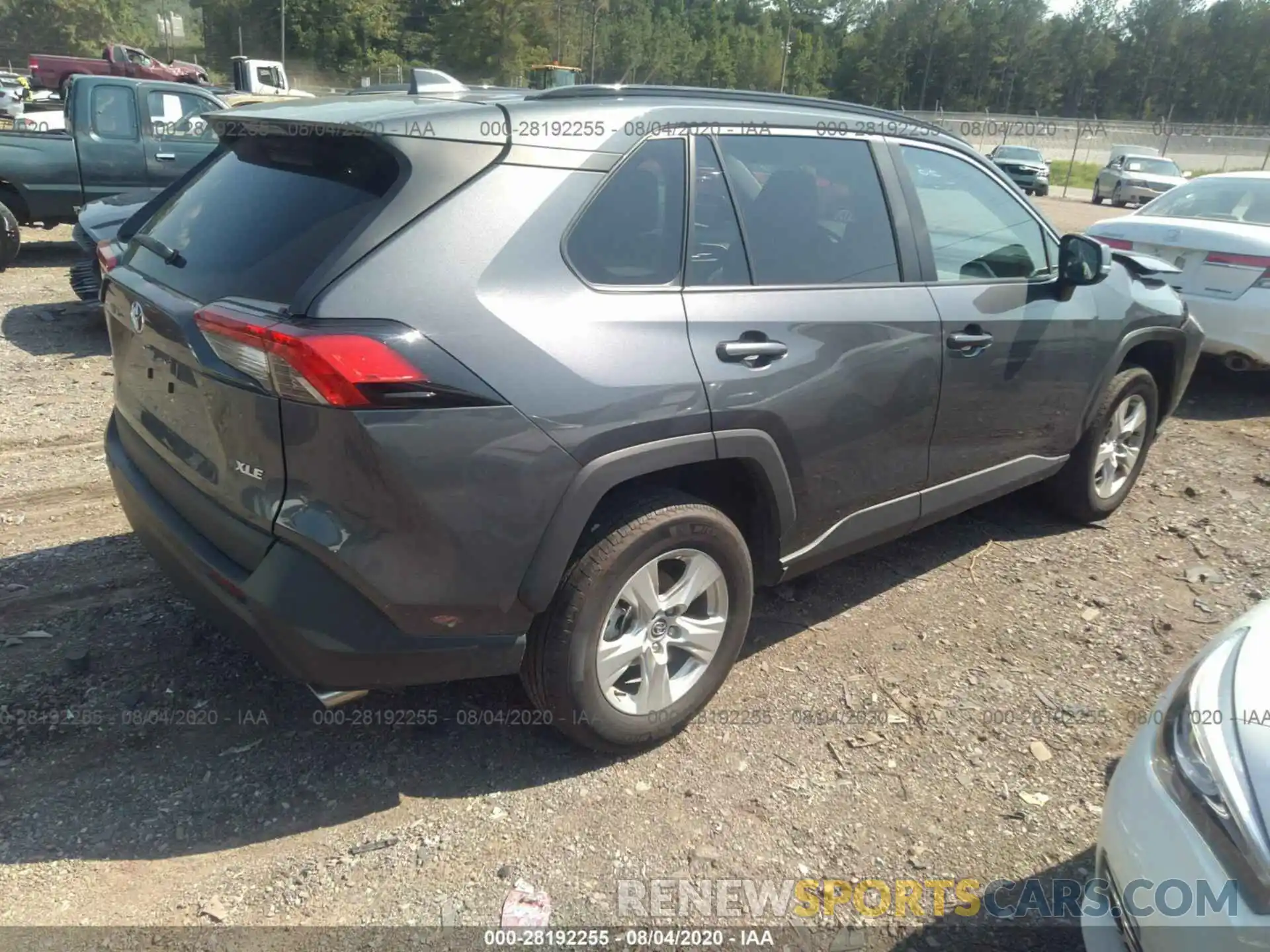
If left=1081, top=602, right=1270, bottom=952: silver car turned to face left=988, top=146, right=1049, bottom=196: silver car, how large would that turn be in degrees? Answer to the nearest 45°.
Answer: approximately 135° to its right

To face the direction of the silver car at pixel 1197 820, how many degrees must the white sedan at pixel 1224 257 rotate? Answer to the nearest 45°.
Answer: approximately 135° to its right

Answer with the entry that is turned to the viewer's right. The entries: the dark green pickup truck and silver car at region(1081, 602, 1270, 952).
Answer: the dark green pickup truck

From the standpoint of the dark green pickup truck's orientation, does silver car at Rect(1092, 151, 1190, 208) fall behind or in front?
in front

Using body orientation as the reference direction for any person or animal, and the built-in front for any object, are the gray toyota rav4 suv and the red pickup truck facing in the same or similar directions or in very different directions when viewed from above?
same or similar directions

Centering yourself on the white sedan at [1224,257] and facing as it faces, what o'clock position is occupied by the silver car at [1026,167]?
The silver car is roughly at 10 o'clock from the white sedan.

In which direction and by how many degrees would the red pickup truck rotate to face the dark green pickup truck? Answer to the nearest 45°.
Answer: approximately 90° to its right

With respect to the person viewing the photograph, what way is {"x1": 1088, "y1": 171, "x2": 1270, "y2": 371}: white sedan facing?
facing away from the viewer and to the right of the viewer

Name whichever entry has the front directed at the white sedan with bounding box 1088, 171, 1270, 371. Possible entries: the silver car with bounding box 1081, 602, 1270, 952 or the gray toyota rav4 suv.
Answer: the gray toyota rav4 suv

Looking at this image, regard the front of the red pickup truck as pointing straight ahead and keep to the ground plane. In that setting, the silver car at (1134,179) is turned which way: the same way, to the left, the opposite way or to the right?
to the right

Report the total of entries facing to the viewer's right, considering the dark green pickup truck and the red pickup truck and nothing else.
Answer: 2

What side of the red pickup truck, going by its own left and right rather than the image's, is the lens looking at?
right

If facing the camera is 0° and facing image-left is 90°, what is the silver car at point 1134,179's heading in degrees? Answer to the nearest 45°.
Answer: approximately 315°

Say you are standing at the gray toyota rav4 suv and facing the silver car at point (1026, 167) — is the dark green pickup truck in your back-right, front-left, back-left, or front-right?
front-left

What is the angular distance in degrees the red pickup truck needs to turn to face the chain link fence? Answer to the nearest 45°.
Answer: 0° — it already faces it

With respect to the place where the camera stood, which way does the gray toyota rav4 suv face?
facing away from the viewer and to the right of the viewer

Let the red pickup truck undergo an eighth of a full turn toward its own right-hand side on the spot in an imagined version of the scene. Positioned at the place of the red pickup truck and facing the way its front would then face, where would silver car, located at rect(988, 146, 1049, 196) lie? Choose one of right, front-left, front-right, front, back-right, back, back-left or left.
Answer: front

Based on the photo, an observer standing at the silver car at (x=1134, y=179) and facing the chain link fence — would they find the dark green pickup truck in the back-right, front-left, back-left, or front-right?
back-left

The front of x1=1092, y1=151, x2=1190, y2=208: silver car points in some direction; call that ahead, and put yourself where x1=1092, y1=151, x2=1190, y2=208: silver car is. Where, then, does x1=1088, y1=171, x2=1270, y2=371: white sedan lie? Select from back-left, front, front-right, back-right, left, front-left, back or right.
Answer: front-right

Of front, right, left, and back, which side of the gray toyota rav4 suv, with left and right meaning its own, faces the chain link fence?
front

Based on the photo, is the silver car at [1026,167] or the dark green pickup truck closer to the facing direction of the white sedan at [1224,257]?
the silver car
